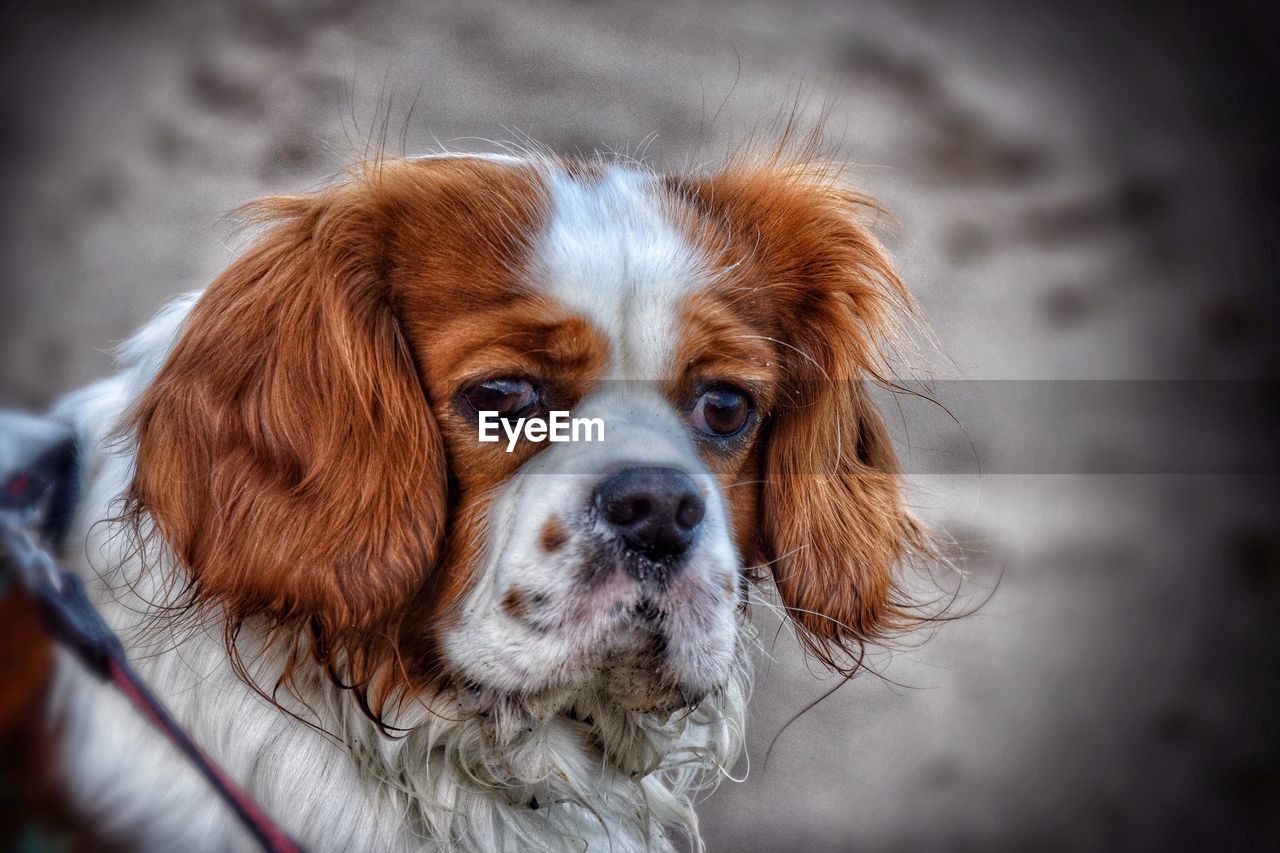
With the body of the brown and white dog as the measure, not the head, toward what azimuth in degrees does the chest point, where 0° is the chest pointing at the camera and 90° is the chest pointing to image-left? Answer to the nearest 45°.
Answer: approximately 315°
